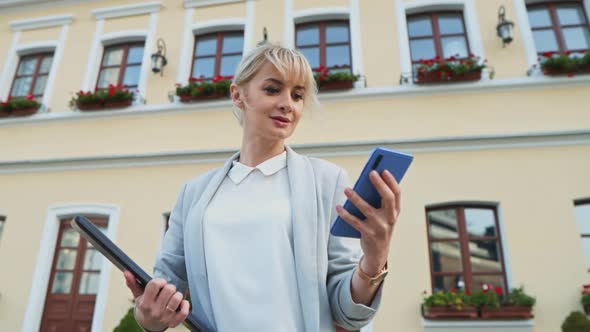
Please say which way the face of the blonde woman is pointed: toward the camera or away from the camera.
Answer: toward the camera

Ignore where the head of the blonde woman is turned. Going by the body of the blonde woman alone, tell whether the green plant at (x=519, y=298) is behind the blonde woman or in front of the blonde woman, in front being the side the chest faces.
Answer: behind

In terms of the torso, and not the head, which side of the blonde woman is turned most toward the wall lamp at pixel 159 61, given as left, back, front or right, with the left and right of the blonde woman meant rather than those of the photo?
back

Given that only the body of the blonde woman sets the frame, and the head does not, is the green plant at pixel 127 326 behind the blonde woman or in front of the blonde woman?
behind

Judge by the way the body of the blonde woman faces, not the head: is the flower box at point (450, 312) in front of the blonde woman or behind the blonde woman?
behind

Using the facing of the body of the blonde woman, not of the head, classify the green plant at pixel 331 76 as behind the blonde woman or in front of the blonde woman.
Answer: behind

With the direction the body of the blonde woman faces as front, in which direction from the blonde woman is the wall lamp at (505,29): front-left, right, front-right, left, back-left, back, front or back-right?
back-left

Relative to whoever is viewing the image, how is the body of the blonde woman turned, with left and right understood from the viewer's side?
facing the viewer

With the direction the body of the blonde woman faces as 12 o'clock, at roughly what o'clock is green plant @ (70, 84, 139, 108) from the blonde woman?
The green plant is roughly at 5 o'clock from the blonde woman.

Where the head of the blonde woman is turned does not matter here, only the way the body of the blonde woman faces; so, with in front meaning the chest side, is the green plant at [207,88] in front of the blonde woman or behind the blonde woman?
behind

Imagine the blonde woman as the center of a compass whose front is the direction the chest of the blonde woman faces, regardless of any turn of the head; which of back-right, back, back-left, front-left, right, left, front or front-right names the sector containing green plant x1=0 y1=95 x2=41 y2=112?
back-right

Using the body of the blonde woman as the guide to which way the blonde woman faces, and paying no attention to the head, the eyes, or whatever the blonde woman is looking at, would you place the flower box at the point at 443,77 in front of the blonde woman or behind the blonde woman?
behind

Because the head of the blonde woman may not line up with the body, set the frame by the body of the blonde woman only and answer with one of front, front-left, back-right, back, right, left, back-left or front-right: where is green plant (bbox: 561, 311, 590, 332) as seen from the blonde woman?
back-left
